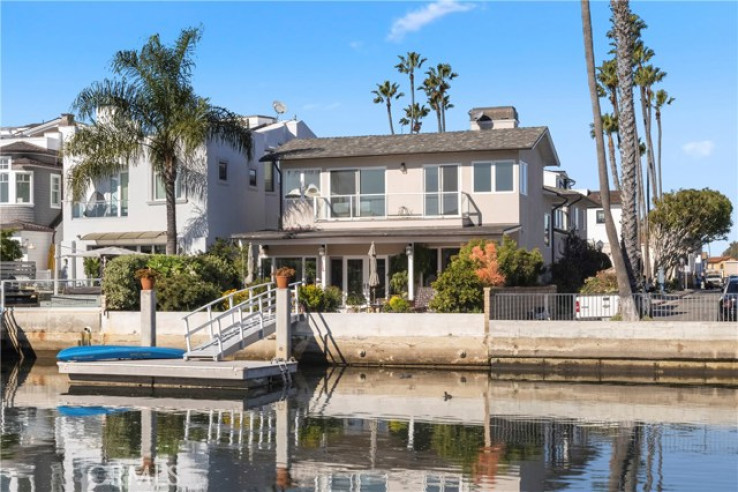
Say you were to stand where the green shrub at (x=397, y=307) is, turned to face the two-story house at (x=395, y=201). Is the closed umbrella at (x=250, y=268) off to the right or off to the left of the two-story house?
left

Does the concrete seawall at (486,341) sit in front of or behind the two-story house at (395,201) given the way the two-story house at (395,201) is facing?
in front

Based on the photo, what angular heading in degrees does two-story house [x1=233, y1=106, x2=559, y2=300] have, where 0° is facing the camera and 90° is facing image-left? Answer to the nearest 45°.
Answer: approximately 0°

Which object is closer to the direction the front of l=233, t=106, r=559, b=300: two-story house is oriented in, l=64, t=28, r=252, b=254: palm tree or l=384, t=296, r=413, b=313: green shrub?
the green shrub

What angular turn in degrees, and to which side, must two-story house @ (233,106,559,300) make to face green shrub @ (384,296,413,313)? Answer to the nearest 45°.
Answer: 0° — it already faces it

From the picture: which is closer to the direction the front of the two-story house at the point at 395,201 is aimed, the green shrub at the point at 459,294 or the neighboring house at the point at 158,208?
the green shrub

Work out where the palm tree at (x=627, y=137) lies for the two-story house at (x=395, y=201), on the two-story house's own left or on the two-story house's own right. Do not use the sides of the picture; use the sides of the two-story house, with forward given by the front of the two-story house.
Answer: on the two-story house's own left

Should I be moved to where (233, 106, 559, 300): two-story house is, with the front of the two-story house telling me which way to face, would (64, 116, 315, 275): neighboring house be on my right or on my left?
on my right

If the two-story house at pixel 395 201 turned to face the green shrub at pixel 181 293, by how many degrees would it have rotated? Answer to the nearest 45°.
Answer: approximately 45° to its right

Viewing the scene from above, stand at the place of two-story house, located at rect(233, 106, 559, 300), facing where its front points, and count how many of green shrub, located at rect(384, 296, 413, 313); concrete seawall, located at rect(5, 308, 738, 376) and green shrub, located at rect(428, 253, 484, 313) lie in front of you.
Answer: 3

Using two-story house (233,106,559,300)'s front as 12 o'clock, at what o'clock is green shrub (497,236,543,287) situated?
The green shrub is roughly at 11 o'clock from the two-story house.

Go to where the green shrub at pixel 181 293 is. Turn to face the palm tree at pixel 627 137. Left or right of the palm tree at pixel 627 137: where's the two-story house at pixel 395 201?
left

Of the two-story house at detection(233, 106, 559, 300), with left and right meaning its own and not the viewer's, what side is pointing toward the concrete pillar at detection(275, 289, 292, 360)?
front

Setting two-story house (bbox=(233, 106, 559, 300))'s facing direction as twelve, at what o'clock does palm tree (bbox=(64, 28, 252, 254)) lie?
The palm tree is roughly at 3 o'clock from the two-story house.
